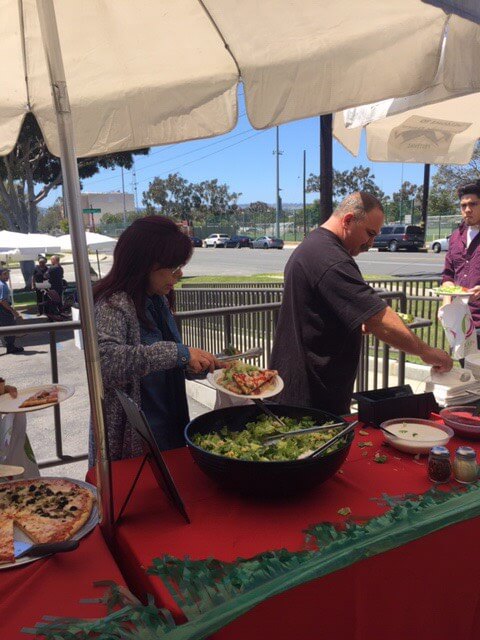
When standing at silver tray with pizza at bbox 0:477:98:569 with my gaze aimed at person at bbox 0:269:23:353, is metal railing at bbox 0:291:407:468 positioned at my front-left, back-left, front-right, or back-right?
front-right

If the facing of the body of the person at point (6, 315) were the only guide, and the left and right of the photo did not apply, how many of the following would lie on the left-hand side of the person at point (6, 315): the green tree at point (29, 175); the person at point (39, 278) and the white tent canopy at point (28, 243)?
3

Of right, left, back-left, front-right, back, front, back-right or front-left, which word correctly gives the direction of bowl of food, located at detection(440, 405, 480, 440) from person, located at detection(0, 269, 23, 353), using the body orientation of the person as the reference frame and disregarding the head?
right

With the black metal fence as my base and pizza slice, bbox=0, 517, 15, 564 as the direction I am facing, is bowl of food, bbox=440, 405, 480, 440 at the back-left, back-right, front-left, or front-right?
front-left

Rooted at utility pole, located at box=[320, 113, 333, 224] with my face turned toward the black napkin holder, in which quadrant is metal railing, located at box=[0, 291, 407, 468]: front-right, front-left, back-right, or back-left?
front-right

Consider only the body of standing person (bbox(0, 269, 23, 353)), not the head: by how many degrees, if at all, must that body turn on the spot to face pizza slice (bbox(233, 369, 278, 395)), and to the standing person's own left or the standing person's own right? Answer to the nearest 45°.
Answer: approximately 90° to the standing person's own right

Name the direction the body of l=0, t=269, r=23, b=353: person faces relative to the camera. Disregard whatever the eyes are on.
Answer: to the viewer's right

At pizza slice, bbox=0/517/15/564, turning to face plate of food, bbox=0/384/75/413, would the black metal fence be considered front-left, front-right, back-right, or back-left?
front-right

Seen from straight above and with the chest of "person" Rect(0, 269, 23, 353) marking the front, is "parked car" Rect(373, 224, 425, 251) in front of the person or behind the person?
in front

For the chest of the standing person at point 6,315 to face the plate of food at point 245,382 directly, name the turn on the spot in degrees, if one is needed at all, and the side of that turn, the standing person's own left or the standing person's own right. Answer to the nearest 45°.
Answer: approximately 90° to the standing person's own right

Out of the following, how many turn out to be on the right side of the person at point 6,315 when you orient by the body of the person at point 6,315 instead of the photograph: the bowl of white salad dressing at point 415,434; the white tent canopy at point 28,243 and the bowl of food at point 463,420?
2

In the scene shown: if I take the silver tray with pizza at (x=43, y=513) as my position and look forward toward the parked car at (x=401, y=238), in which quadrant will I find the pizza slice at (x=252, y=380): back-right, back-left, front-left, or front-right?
front-right

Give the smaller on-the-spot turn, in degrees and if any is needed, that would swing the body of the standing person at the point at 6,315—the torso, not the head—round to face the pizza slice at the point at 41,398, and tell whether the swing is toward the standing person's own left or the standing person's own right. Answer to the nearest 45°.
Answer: approximately 90° to the standing person's own right

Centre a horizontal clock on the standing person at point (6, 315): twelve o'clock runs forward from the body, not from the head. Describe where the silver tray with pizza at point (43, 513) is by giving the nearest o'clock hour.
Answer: The silver tray with pizza is roughly at 3 o'clock from the standing person.

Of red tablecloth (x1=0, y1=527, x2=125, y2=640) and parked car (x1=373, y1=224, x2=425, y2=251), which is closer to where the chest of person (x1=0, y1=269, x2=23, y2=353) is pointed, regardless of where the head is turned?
the parked car

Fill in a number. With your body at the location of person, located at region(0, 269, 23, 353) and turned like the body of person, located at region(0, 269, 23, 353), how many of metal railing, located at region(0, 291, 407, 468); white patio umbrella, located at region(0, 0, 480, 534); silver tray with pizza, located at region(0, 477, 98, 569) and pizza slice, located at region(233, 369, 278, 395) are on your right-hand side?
4
